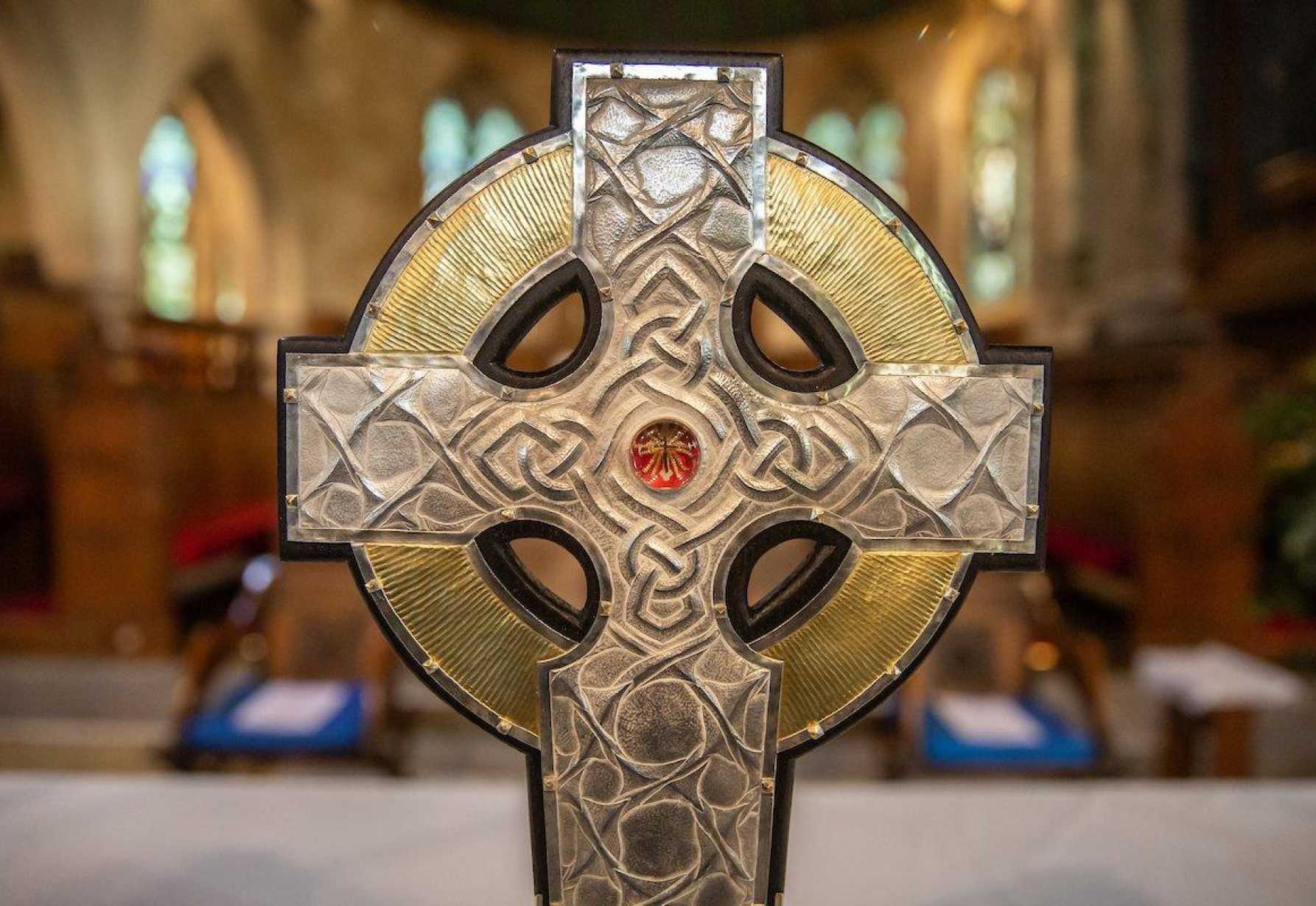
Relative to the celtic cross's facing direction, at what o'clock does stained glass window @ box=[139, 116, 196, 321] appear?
The stained glass window is roughly at 5 o'clock from the celtic cross.

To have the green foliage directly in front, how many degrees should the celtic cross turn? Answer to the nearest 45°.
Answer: approximately 135° to its left

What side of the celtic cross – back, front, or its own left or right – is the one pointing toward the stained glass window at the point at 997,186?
back

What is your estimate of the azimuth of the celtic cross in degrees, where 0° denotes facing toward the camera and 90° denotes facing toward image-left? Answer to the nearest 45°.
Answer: approximately 0°

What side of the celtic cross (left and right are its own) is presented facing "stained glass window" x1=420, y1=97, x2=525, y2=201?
back

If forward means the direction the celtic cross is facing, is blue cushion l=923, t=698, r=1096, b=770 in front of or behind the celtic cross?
behind

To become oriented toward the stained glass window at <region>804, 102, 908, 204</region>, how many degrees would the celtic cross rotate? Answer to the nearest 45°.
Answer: approximately 180°
